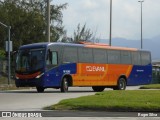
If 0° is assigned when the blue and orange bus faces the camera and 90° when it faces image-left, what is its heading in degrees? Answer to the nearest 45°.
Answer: approximately 45°
